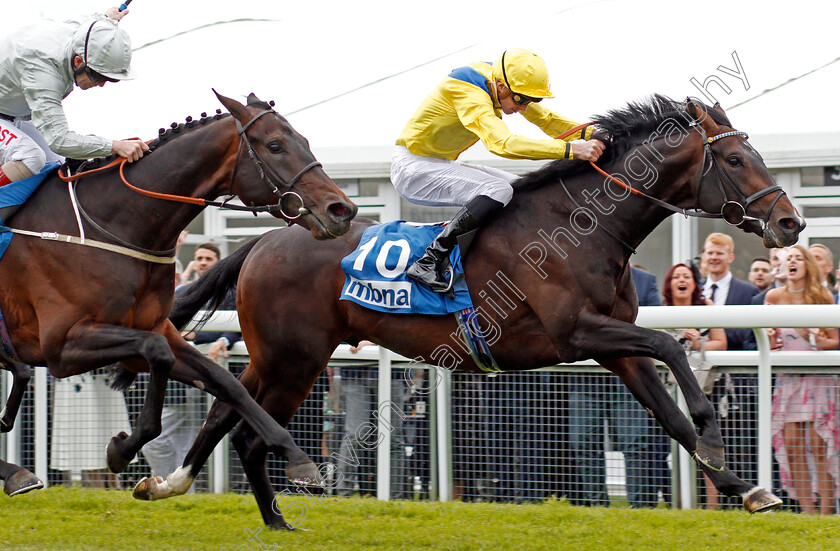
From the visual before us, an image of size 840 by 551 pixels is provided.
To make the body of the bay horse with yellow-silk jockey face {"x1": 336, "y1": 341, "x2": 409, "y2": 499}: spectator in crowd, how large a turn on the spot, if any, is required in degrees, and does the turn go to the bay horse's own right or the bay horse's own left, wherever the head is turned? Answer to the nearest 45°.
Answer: approximately 135° to the bay horse's own left

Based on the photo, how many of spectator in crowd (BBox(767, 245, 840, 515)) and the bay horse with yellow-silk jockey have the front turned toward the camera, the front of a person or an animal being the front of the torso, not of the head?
1

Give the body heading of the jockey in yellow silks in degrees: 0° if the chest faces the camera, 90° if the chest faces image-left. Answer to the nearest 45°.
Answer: approximately 270°

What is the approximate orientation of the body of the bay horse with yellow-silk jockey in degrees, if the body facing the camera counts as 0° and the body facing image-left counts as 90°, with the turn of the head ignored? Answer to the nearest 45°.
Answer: approximately 270°

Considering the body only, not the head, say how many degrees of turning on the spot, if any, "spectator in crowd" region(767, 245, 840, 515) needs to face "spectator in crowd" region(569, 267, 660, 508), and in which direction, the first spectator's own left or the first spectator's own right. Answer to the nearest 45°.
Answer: approximately 90° to the first spectator's own right

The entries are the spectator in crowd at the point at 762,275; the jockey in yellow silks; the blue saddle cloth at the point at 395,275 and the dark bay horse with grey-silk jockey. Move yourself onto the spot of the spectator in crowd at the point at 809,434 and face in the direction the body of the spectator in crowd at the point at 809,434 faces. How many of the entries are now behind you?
1

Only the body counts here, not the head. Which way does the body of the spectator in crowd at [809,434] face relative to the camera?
toward the camera

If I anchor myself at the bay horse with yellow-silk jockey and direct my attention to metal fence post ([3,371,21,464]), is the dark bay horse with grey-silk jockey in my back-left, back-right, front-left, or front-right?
front-left

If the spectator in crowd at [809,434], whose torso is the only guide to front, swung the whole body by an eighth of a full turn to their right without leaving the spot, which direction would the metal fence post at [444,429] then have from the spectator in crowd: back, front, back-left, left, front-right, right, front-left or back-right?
front-right

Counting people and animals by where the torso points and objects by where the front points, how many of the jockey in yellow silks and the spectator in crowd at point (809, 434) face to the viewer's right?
1

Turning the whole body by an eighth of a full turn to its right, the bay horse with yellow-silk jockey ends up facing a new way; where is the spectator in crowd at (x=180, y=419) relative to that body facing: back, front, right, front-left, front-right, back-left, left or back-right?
back

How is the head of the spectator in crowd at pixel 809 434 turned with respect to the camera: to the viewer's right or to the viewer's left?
to the viewer's left

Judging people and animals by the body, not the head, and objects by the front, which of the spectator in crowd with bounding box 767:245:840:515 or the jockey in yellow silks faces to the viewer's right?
the jockey in yellow silks
